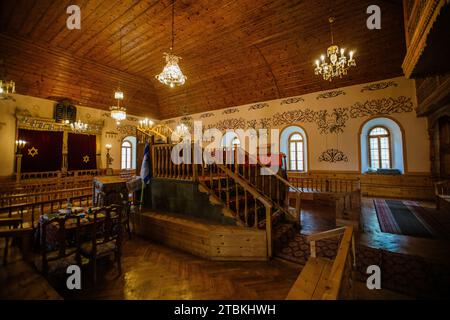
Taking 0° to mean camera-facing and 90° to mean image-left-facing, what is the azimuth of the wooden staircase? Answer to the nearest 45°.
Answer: approximately 315°

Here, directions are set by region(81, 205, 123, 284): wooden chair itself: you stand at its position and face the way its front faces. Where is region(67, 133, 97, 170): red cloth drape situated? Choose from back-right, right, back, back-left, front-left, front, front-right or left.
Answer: front-right

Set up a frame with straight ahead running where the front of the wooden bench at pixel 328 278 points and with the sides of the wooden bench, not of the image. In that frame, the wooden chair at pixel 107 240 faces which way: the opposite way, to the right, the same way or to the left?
the same way

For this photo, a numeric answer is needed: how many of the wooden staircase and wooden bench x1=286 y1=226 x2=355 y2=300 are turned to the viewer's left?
1

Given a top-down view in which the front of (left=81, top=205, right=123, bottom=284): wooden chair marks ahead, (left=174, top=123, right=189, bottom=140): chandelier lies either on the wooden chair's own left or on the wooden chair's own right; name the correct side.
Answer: on the wooden chair's own right

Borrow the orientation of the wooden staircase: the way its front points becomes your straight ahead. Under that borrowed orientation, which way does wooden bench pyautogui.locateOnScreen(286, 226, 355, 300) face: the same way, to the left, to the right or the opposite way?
the opposite way

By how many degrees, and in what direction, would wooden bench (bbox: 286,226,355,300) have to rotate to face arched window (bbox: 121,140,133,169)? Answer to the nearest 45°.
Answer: approximately 45° to its right

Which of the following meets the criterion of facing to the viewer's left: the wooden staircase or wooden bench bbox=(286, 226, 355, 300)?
the wooden bench

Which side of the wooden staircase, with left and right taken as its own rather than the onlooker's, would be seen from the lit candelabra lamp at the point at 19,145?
back

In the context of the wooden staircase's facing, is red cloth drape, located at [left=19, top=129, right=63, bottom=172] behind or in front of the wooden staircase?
behind

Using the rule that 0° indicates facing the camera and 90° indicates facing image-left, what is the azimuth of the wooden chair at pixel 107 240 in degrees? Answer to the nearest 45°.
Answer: approximately 135°

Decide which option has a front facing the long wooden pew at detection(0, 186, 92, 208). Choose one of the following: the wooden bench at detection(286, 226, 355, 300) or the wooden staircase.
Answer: the wooden bench

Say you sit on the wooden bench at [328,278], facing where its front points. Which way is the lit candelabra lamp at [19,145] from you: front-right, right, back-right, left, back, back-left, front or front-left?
front

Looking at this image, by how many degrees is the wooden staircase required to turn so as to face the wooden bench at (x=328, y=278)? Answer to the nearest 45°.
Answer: approximately 45° to its right

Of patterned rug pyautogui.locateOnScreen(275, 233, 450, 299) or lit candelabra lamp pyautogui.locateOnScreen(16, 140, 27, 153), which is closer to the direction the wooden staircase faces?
the patterned rug

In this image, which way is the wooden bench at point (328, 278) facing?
to the viewer's left

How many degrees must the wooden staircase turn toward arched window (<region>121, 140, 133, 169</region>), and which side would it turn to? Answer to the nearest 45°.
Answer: approximately 180°

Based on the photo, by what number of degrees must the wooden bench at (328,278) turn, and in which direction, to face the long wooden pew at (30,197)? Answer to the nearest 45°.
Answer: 0° — it already faces it
